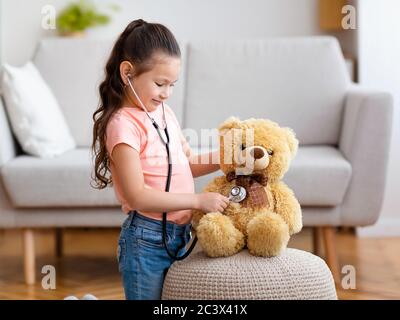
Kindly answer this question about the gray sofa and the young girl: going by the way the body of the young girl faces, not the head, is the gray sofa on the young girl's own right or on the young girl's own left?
on the young girl's own left

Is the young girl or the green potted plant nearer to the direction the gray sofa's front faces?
the young girl

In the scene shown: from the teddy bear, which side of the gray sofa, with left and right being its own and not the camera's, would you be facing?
front

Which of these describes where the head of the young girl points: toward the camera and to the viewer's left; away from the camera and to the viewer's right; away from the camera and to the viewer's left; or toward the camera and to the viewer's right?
toward the camera and to the viewer's right

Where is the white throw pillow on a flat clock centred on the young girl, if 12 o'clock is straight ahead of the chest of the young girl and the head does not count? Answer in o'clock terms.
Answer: The white throw pillow is roughly at 7 o'clock from the young girl.

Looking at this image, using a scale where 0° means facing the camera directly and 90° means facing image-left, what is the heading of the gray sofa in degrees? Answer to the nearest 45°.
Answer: approximately 0°

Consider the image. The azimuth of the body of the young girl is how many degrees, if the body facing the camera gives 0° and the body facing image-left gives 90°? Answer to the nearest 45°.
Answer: approximately 315°

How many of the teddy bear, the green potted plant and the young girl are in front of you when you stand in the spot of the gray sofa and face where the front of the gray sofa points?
2
